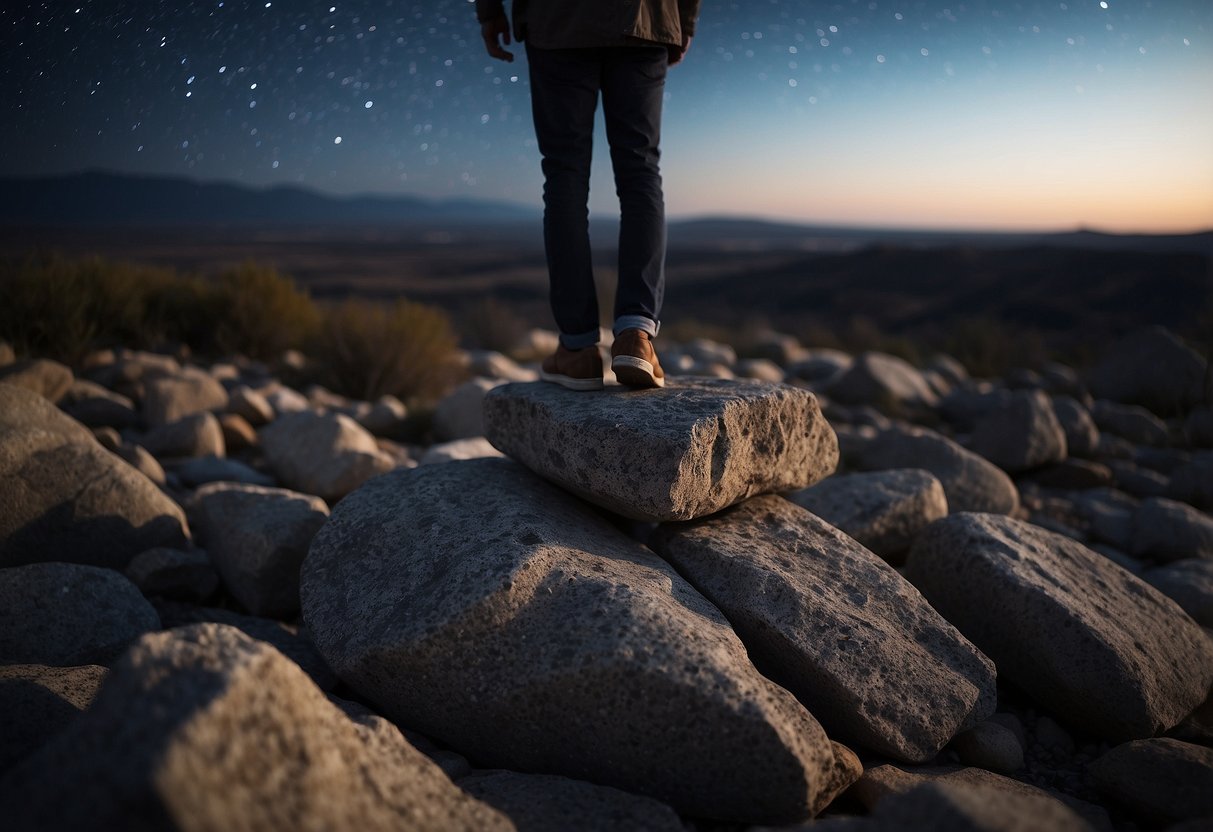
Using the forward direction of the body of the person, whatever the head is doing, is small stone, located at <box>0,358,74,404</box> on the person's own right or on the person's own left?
on the person's own left

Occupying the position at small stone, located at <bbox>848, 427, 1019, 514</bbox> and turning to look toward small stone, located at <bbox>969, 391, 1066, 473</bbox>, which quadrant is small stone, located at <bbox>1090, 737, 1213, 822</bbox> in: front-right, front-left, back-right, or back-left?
back-right

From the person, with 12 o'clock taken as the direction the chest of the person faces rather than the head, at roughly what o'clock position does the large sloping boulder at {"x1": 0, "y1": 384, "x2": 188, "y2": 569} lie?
The large sloping boulder is roughly at 9 o'clock from the person.

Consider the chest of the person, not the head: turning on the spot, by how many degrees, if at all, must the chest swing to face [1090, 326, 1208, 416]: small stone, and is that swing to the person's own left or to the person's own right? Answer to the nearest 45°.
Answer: approximately 45° to the person's own right

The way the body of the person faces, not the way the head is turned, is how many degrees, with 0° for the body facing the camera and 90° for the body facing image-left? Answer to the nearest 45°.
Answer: approximately 180°

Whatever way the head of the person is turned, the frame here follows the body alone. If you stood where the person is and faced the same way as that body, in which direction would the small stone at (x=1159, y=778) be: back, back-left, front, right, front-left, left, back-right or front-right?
back-right
